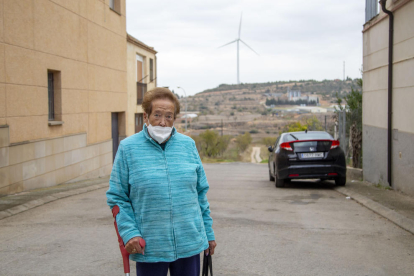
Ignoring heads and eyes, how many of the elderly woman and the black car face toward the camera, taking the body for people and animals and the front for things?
1

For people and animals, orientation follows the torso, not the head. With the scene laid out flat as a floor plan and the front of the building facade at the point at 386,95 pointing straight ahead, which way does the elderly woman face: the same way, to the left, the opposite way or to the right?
to the left

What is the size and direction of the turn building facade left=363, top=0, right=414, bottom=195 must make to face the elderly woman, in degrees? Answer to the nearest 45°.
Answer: approximately 45° to its left

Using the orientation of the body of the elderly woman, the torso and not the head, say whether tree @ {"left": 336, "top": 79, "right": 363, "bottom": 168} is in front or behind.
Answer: behind

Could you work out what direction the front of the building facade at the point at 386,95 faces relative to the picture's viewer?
facing the viewer and to the left of the viewer

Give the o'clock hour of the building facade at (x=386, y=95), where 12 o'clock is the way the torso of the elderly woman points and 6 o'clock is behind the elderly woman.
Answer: The building facade is roughly at 7 o'clock from the elderly woman.

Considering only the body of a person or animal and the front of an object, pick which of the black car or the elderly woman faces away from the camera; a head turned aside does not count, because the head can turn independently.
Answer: the black car

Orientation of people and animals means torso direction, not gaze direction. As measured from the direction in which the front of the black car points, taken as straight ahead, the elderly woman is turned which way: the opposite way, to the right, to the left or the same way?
the opposite way

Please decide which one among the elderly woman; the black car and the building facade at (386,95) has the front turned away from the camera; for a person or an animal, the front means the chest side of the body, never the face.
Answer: the black car

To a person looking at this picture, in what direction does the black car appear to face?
facing away from the viewer

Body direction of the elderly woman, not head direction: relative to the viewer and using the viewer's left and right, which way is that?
facing the viewer

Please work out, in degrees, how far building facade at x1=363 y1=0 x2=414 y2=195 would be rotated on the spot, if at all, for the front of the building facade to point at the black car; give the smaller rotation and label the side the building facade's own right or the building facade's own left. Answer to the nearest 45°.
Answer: approximately 45° to the building facade's own right

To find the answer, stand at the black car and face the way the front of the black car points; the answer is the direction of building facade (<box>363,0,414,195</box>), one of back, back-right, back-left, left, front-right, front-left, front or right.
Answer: right

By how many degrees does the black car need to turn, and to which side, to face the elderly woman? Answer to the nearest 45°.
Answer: approximately 180°

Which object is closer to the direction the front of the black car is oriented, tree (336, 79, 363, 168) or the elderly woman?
the tree

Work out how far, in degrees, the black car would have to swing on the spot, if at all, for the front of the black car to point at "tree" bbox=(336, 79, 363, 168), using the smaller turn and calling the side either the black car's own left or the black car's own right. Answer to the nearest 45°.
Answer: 0° — it already faces it
